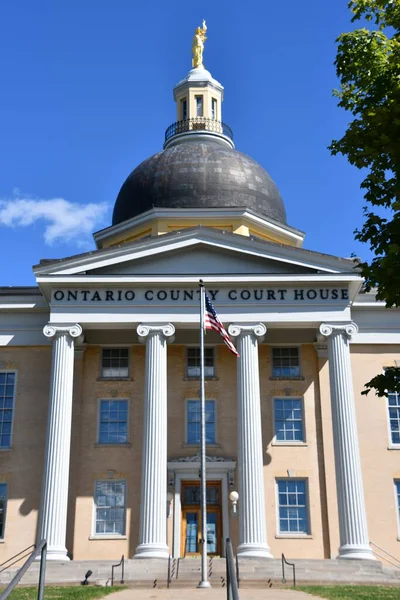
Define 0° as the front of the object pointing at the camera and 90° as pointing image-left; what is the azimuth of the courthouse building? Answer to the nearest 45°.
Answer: approximately 0°

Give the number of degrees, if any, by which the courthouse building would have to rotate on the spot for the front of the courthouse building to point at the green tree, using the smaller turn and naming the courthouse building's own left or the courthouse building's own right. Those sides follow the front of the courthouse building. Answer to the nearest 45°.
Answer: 0° — it already faces it
